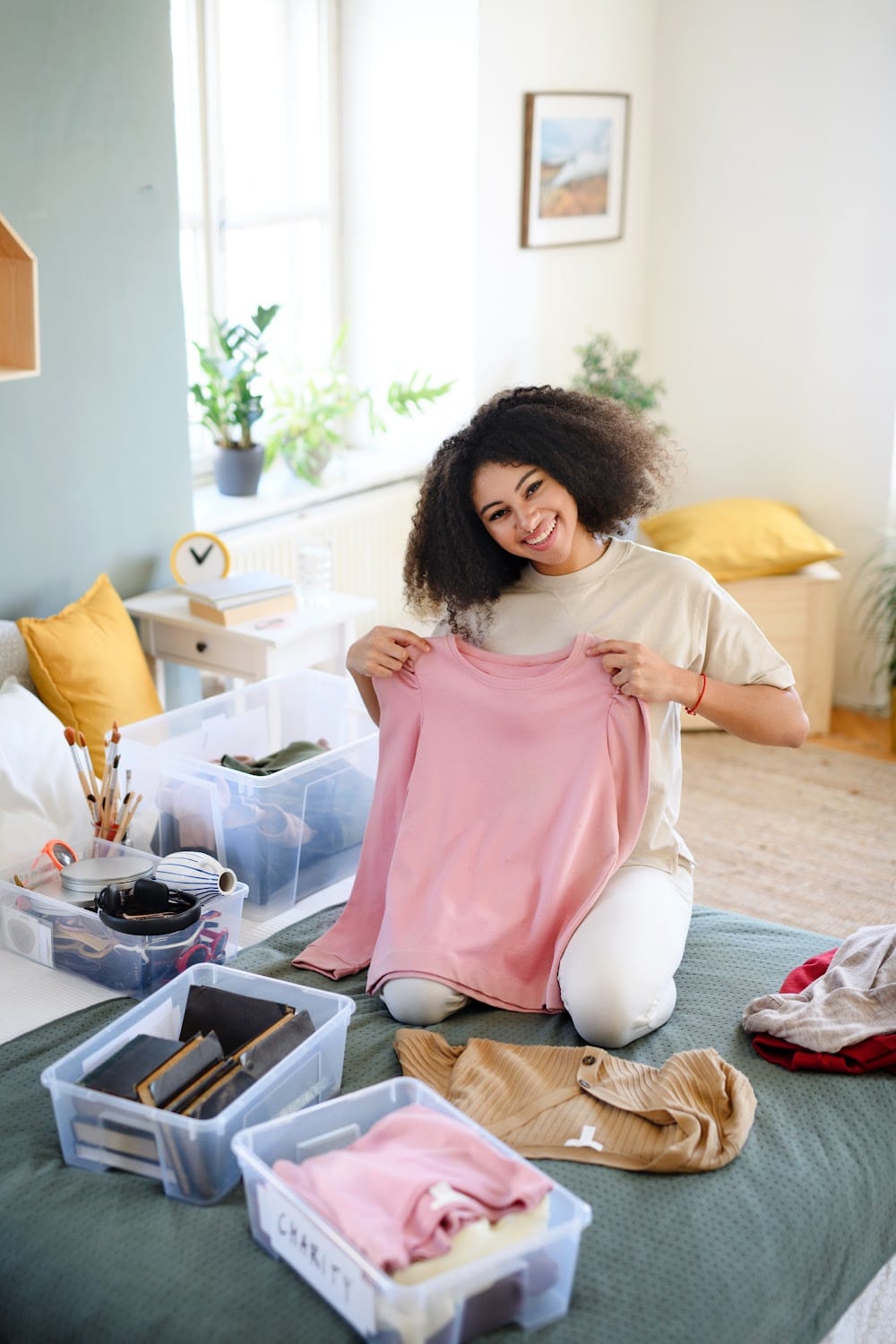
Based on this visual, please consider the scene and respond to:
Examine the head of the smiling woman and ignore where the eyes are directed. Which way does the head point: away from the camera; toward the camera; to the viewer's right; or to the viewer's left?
toward the camera

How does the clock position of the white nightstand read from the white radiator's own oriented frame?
The white nightstand is roughly at 2 o'clock from the white radiator.

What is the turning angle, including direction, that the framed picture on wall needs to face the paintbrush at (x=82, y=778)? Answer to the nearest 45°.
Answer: approximately 45° to its right

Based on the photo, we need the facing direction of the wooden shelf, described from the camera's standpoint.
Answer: facing the viewer and to the right of the viewer

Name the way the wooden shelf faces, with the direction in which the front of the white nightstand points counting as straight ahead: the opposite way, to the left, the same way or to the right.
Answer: to the left

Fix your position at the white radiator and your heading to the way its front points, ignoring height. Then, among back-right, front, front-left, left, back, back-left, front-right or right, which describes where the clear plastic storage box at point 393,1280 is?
front-right

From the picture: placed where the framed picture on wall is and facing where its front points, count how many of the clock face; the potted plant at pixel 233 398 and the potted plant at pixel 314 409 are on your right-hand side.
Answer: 3

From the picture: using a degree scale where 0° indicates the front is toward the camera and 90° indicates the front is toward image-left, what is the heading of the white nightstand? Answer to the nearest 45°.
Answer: approximately 45°

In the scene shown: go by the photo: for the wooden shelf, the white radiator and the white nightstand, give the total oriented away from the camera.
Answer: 0

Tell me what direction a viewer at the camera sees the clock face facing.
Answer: facing the viewer

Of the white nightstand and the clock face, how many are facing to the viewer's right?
0

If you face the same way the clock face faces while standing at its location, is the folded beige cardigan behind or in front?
in front
